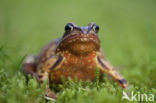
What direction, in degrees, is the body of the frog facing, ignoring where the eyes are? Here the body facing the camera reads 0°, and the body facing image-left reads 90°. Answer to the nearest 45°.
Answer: approximately 0°
